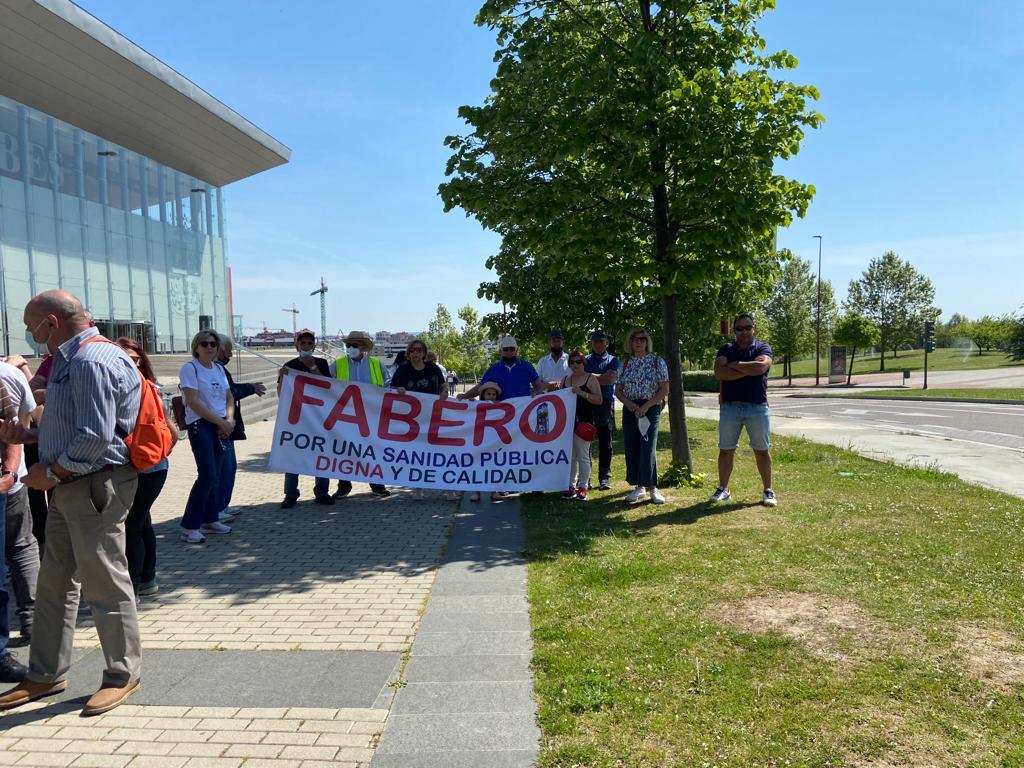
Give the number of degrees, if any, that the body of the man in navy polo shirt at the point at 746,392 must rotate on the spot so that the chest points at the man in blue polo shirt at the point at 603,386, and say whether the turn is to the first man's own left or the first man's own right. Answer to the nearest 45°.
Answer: approximately 135° to the first man's own right

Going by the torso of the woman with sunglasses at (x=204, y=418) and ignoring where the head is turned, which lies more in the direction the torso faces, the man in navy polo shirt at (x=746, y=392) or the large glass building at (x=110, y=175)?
the man in navy polo shirt

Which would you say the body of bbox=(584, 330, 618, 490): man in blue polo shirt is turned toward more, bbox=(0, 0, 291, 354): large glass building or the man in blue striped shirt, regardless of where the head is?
the man in blue striped shirt

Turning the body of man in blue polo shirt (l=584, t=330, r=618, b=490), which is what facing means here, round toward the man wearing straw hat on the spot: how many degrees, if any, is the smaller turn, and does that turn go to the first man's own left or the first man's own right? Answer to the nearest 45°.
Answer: approximately 90° to the first man's own right

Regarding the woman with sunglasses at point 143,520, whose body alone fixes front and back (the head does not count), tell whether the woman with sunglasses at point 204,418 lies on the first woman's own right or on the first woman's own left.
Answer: on the first woman's own right

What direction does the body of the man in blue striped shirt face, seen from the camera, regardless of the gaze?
to the viewer's left

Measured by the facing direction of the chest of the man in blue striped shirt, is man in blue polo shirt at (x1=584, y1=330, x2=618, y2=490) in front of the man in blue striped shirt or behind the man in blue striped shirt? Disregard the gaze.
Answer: behind

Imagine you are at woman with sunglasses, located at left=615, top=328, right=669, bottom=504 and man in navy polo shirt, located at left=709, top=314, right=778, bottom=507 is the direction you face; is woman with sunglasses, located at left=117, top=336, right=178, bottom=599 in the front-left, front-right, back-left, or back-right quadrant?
back-right

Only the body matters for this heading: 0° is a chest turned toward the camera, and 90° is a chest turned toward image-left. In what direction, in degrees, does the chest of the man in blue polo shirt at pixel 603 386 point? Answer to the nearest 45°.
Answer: approximately 0°

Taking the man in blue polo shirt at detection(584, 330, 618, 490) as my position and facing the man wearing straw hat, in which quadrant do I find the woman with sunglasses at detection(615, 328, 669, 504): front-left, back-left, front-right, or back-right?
back-left
